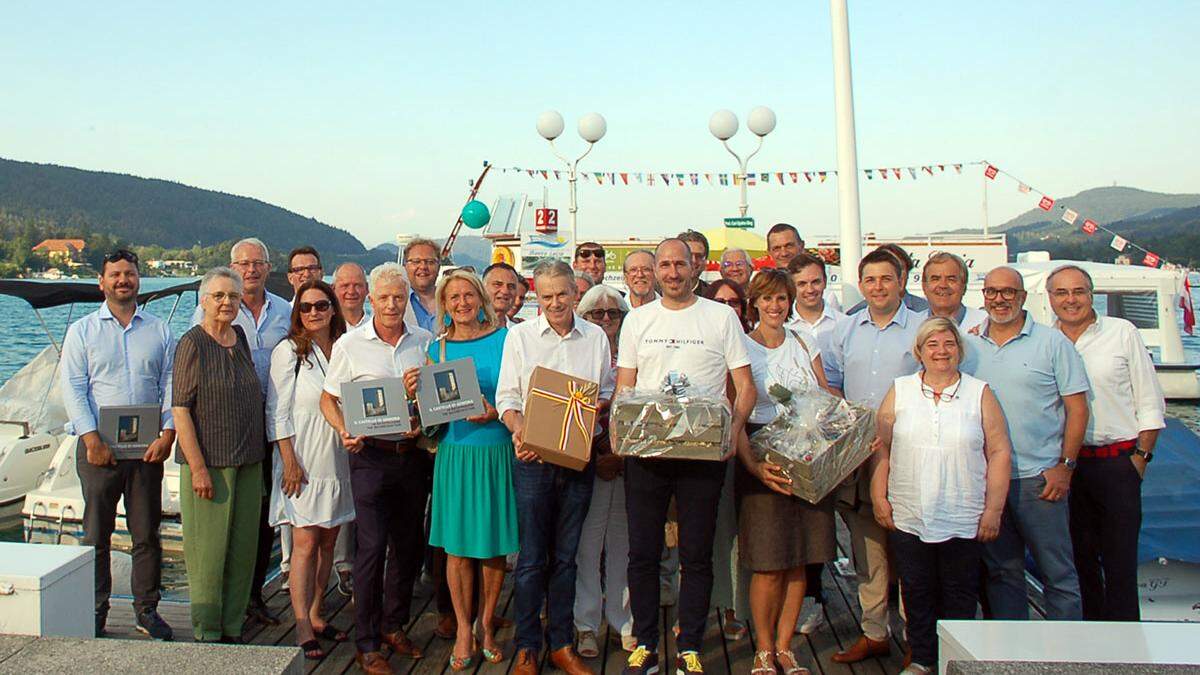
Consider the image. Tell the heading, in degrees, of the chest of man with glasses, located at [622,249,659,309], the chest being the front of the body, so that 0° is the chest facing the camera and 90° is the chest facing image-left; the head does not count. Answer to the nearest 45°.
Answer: approximately 0°

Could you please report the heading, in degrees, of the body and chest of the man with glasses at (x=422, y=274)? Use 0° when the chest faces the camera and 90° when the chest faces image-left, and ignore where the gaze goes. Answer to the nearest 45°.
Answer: approximately 0°

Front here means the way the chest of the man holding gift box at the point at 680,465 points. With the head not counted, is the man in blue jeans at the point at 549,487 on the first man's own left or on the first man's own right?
on the first man's own right

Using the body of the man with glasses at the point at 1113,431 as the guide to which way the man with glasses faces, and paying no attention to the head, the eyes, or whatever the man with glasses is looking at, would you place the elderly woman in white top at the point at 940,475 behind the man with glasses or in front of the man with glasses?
in front

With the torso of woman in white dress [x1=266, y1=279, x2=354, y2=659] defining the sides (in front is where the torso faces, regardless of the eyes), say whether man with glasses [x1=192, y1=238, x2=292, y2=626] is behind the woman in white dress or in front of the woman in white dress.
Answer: behind

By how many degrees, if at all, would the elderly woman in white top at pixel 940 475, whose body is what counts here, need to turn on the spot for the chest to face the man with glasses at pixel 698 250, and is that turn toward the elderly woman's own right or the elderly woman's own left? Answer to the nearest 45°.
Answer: approximately 135° to the elderly woman's own right

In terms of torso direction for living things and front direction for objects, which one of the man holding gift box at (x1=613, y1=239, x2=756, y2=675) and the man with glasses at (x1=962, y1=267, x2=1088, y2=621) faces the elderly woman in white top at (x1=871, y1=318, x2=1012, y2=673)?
the man with glasses
